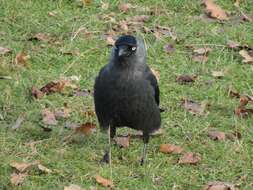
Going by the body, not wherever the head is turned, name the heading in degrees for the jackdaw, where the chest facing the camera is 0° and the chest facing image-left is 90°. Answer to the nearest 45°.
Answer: approximately 0°

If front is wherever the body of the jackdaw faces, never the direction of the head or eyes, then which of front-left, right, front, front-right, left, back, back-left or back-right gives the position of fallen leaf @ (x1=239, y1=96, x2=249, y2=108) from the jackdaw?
back-left

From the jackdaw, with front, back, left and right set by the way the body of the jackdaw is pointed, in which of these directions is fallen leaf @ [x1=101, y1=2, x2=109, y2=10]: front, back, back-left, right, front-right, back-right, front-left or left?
back

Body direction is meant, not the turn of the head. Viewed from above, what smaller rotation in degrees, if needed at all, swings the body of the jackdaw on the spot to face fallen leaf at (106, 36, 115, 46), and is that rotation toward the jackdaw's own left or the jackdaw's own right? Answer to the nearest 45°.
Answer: approximately 180°

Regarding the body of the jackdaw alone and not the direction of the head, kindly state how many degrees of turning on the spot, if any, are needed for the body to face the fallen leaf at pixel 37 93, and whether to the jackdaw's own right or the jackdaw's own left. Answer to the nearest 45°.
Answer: approximately 135° to the jackdaw's own right

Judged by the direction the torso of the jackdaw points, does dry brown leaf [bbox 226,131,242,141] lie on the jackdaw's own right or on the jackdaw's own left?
on the jackdaw's own left

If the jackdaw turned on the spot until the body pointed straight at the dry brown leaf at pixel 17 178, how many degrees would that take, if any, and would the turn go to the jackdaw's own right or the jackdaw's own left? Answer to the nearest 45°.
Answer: approximately 45° to the jackdaw's own right
